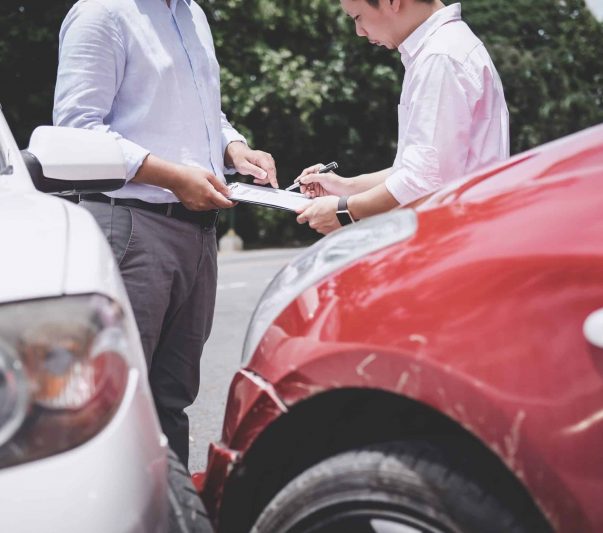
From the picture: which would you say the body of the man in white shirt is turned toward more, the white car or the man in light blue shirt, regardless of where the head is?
the man in light blue shirt

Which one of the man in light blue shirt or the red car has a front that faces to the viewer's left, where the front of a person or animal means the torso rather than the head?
the red car

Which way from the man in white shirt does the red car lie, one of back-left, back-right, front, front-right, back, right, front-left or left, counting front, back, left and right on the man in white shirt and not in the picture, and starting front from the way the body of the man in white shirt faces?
left

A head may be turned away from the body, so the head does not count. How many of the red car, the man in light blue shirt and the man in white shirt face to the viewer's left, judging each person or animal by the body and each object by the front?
2

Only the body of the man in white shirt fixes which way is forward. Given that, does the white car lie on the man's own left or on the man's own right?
on the man's own left

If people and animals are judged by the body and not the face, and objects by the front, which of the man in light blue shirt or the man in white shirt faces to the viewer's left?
the man in white shirt

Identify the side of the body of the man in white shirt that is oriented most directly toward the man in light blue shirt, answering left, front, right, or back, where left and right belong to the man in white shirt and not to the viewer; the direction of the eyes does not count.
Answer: front

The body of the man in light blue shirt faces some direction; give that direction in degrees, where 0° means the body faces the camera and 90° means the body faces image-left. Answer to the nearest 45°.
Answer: approximately 315°

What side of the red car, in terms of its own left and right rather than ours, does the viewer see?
left

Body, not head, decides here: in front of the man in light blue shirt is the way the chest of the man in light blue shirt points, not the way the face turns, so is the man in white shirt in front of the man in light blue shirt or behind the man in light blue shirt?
in front

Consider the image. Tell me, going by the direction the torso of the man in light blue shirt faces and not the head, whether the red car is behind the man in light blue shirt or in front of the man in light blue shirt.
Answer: in front

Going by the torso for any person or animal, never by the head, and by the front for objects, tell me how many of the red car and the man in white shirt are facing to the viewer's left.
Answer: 2

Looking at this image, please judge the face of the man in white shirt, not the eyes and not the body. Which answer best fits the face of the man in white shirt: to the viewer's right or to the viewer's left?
to the viewer's left

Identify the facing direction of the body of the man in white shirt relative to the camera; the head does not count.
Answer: to the viewer's left

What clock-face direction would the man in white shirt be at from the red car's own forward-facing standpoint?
The man in white shirt is roughly at 3 o'clock from the red car.
